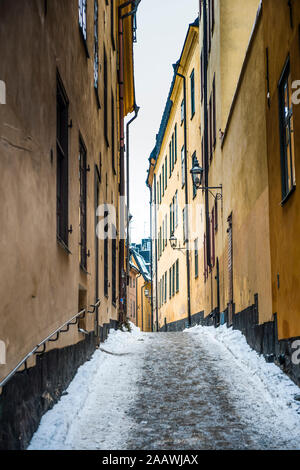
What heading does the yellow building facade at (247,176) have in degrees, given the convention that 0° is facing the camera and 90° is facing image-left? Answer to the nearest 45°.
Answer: approximately 90°
